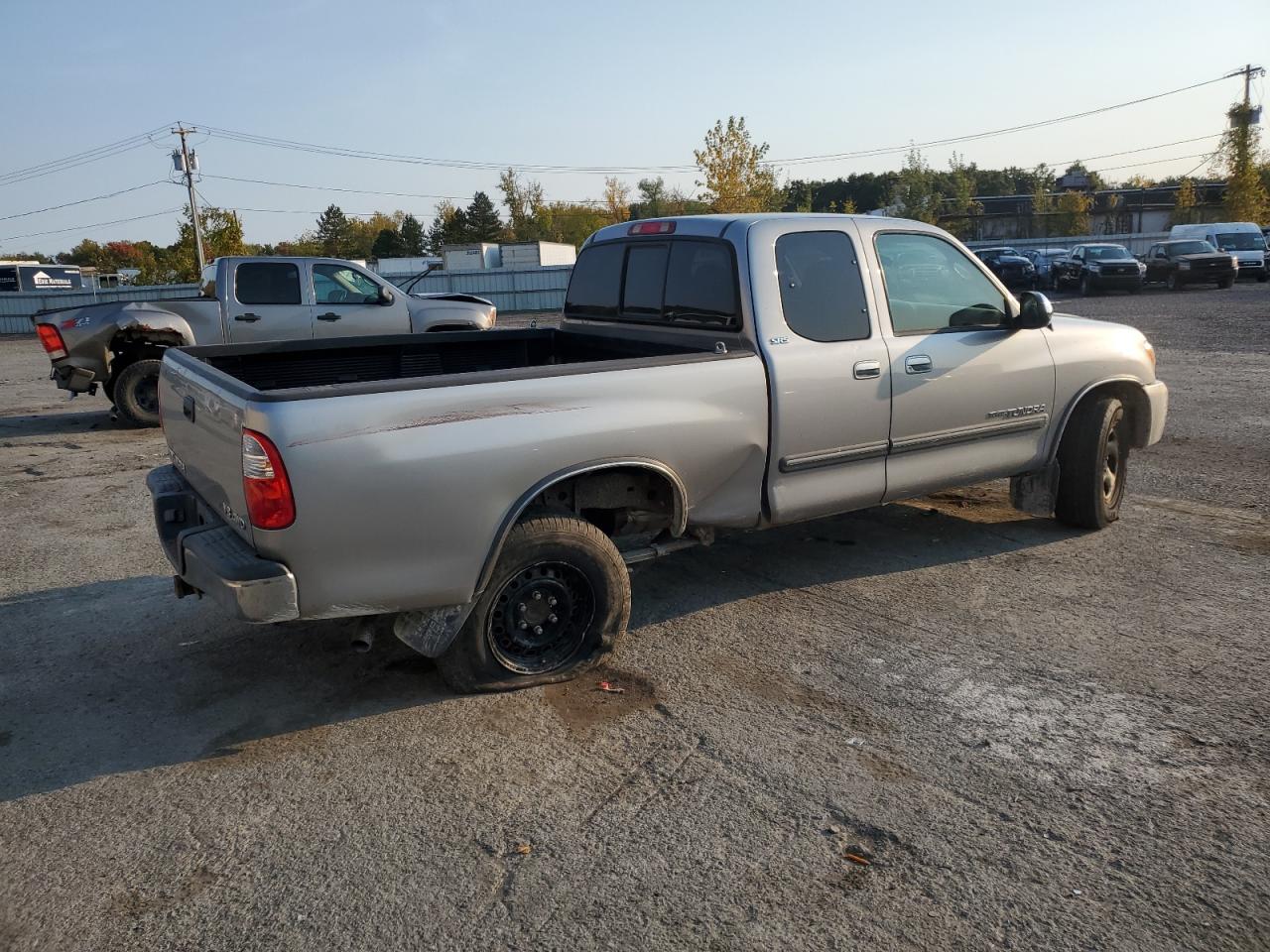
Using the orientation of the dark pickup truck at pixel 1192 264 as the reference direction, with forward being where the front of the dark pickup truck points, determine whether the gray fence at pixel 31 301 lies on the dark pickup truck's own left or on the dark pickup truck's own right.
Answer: on the dark pickup truck's own right

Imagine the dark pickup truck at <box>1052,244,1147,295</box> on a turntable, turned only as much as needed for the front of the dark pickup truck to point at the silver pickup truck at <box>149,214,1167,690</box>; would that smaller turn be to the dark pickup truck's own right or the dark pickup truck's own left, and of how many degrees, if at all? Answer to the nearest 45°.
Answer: approximately 45° to the dark pickup truck's own right

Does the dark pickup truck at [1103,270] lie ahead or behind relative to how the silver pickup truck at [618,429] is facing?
ahead

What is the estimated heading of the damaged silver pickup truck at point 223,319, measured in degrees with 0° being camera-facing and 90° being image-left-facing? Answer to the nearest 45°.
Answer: approximately 270°

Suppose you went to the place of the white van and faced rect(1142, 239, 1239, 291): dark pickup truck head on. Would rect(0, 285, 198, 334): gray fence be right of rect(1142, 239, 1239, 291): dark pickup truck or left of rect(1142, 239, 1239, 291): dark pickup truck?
right

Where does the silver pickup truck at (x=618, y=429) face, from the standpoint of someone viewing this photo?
facing away from the viewer and to the right of the viewer

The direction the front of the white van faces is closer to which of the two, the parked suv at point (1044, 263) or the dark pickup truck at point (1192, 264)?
the dark pickup truck

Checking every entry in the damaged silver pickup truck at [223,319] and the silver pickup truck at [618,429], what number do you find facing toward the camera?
0

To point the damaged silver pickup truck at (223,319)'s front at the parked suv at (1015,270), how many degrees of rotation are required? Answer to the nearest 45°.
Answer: approximately 45° to its left

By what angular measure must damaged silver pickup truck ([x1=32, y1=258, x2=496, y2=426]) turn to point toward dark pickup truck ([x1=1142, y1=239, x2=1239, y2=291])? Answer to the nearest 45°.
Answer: approximately 45° to its left

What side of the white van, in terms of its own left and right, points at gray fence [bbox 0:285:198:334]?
right

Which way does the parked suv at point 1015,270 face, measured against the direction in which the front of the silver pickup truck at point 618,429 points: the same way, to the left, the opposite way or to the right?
to the right

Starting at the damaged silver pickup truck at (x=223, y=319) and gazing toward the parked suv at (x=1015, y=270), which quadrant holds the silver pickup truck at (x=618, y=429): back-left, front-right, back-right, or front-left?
back-right

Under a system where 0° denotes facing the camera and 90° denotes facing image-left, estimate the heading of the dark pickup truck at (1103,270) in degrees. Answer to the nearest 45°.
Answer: approximately 315°

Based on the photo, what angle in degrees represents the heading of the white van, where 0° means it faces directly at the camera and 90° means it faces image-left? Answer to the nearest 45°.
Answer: approximately 315°

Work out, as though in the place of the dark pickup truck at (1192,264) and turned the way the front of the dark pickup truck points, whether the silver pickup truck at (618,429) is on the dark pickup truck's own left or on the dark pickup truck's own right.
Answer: on the dark pickup truck's own right
